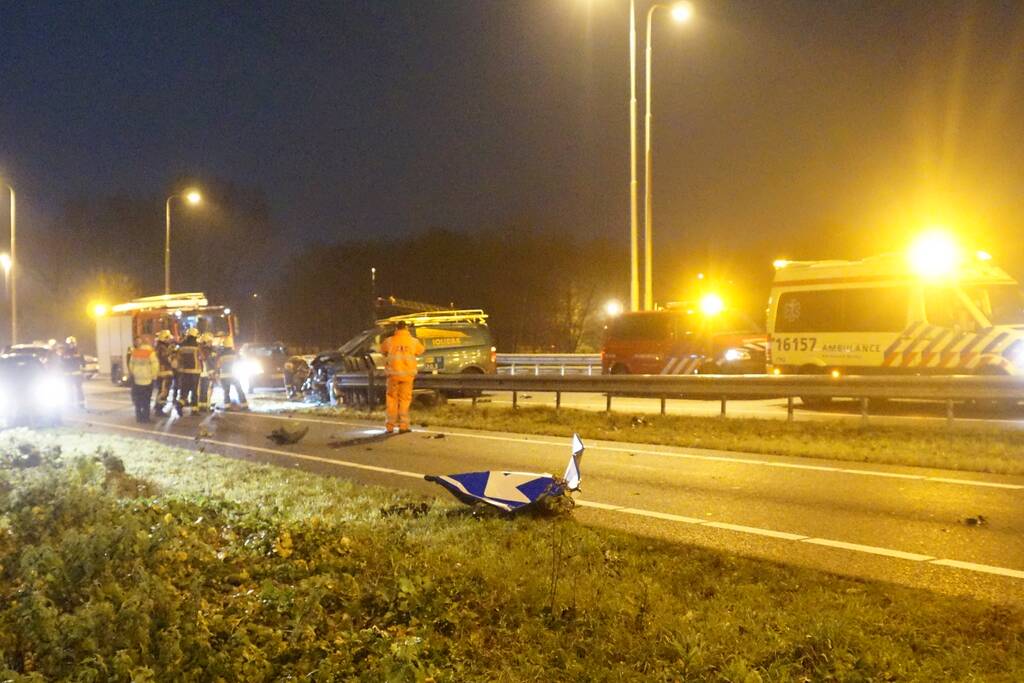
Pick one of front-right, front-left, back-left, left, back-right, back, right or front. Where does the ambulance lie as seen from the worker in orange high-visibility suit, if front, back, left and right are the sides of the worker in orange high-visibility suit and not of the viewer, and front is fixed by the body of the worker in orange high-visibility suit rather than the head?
right

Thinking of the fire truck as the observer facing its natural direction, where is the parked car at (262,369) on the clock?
The parked car is roughly at 12 o'clock from the fire truck.

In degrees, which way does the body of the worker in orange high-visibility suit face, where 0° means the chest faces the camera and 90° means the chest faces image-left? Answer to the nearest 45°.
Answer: approximately 180°

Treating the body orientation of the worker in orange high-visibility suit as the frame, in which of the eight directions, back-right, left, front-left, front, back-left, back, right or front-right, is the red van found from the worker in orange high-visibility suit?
front-right

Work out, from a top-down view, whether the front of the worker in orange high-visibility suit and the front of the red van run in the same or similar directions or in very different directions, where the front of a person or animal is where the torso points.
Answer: very different directions

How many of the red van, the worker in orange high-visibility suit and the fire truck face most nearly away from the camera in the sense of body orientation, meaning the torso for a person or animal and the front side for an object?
1

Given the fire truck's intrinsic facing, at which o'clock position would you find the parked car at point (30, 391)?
The parked car is roughly at 2 o'clock from the fire truck.

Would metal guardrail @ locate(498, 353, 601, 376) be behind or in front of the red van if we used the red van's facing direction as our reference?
behind

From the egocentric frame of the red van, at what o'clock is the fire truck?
The fire truck is roughly at 5 o'clock from the red van.

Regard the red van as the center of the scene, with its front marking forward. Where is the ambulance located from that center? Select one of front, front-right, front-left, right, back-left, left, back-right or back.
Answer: front

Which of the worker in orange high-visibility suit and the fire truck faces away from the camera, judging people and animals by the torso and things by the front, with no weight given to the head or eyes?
the worker in orange high-visibility suit

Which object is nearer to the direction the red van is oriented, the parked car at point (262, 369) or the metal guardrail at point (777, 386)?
the metal guardrail

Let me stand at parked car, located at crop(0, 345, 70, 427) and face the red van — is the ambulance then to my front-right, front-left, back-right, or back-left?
front-right

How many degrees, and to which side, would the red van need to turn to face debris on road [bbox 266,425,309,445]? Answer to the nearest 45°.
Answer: approximately 90° to its right
